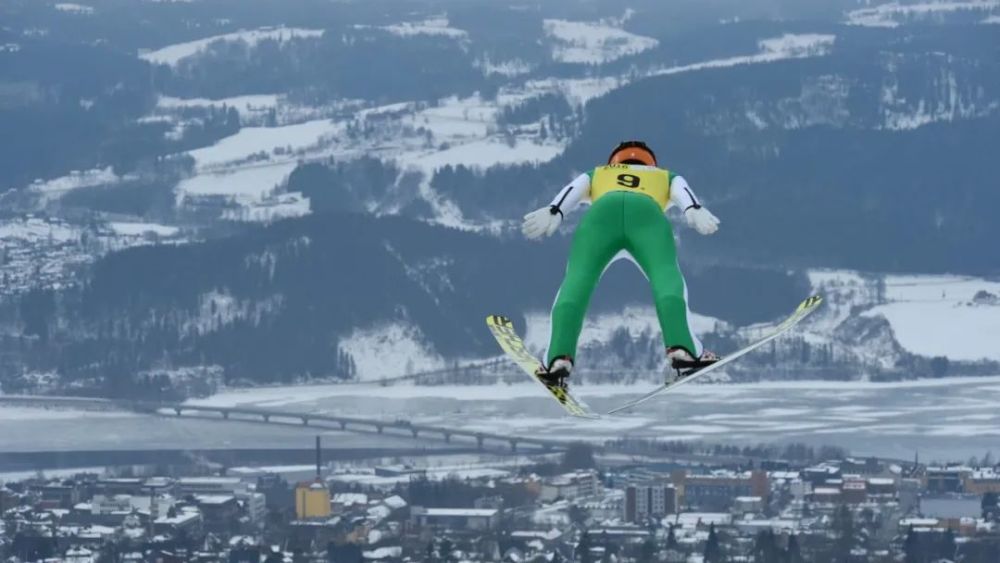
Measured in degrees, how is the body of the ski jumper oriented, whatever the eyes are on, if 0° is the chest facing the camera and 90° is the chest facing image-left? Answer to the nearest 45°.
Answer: approximately 180°
